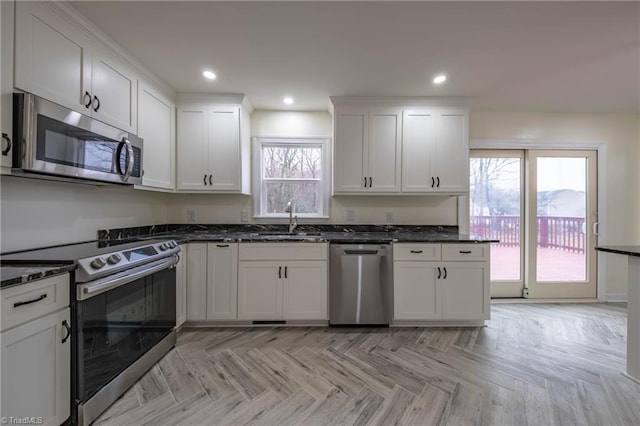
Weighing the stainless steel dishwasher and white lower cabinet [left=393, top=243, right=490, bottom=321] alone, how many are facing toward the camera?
2

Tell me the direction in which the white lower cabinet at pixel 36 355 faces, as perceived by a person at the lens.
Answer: facing the viewer and to the right of the viewer

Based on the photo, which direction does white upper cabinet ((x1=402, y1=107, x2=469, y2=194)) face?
toward the camera

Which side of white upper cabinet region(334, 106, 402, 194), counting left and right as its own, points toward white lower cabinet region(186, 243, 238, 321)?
right

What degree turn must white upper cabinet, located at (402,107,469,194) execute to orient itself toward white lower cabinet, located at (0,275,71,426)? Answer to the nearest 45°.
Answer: approximately 45° to its right

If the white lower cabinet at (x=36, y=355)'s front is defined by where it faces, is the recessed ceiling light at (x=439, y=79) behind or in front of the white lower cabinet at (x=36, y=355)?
in front

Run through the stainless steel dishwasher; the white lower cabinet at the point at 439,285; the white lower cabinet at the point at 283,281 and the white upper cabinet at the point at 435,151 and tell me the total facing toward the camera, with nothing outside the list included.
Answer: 4

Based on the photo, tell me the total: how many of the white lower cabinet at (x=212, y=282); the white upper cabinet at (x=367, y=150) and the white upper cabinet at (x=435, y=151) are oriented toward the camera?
3

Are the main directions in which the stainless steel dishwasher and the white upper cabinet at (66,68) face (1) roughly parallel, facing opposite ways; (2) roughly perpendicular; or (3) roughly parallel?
roughly perpendicular

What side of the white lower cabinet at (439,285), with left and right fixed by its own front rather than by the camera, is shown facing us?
front

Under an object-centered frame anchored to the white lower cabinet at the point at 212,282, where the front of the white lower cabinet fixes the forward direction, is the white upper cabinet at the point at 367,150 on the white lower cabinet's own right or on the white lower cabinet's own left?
on the white lower cabinet's own left

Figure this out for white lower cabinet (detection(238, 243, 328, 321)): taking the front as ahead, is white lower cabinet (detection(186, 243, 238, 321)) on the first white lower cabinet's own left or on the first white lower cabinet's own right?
on the first white lower cabinet's own right

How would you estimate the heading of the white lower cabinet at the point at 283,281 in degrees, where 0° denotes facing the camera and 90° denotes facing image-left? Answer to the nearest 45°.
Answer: approximately 0°

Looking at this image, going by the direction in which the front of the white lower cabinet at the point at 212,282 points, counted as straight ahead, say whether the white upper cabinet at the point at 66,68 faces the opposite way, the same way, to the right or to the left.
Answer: to the left
